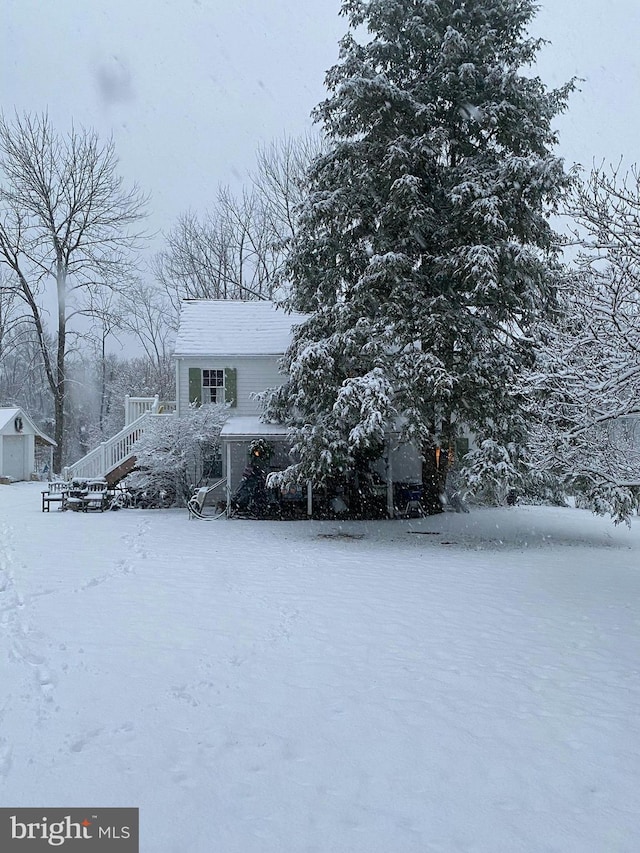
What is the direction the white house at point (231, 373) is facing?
toward the camera

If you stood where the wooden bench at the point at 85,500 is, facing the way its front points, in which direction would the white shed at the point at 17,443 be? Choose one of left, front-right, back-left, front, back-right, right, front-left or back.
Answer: back

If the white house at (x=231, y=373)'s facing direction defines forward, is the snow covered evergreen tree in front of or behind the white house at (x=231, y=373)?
in front

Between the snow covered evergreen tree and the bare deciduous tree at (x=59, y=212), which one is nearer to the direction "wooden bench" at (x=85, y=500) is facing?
the snow covered evergreen tree

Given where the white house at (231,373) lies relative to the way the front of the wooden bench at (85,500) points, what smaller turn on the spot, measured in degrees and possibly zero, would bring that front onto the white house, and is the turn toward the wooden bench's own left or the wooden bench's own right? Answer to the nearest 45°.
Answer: approximately 90° to the wooden bench's own left

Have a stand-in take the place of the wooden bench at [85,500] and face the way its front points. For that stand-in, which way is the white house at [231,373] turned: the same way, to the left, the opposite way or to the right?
the same way

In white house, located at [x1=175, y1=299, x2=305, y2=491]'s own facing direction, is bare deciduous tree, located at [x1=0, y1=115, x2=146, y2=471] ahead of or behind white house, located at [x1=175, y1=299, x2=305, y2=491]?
behind

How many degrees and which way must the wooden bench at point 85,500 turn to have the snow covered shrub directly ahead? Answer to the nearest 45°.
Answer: approximately 90° to its left

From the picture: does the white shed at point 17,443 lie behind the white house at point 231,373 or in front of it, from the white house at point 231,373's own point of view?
behind

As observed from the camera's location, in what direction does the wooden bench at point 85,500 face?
facing the viewer

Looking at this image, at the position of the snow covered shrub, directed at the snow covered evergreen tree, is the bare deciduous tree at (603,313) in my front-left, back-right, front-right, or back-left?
front-right

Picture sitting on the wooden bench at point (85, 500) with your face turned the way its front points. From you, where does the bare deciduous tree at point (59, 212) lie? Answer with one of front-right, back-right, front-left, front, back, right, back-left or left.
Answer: back

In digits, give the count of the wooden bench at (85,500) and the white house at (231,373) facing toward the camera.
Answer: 2
